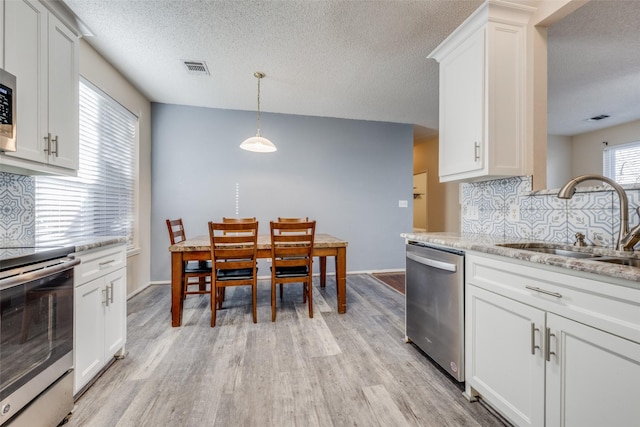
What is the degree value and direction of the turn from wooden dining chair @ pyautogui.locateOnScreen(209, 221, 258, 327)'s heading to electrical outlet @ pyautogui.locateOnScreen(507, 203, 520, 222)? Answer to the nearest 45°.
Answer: approximately 135° to its right

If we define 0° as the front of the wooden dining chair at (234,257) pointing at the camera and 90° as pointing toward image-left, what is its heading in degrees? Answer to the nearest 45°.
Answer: approximately 180°

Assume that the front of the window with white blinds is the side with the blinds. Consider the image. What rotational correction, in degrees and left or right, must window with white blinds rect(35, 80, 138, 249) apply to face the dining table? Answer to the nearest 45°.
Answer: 0° — it already faces it

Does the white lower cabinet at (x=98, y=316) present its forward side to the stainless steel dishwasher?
yes

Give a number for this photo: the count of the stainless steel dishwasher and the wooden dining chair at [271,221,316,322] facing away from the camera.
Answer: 1

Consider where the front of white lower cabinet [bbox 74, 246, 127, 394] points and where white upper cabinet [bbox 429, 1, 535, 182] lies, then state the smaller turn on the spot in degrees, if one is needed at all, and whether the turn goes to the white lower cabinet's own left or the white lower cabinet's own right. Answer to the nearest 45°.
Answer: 0° — it already faces it

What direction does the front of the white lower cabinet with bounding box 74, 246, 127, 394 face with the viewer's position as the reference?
facing the viewer and to the right of the viewer

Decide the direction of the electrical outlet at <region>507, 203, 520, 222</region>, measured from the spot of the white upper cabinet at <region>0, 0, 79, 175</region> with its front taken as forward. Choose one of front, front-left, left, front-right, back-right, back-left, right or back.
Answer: front

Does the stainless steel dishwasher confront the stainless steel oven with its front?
yes

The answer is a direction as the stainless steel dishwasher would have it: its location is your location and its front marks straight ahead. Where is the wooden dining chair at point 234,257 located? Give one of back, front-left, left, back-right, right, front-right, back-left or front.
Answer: front-right

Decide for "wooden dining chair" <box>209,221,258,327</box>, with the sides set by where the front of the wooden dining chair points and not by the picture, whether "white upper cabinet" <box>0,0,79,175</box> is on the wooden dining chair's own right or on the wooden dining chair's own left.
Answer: on the wooden dining chair's own left

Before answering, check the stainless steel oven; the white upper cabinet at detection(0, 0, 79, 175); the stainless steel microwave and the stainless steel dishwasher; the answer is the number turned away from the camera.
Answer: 0

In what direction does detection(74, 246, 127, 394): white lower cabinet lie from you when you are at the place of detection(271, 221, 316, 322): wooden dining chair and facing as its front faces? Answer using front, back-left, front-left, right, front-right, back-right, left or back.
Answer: back-left

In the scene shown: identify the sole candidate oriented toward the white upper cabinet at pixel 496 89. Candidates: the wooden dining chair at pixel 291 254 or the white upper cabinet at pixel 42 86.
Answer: the white upper cabinet at pixel 42 86

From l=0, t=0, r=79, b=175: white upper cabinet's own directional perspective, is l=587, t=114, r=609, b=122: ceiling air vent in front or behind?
in front

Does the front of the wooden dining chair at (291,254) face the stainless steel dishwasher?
no

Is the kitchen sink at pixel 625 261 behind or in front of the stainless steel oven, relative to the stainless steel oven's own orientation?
in front

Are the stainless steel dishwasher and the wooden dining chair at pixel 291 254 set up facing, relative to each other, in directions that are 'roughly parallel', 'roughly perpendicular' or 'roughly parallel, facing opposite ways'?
roughly perpendicular

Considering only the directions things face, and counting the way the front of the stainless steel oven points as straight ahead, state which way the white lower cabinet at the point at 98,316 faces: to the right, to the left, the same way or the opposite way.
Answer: the same way

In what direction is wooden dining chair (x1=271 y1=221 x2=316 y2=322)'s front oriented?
away from the camera

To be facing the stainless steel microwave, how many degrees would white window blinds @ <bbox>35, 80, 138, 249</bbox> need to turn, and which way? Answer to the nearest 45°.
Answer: approximately 45° to its right
